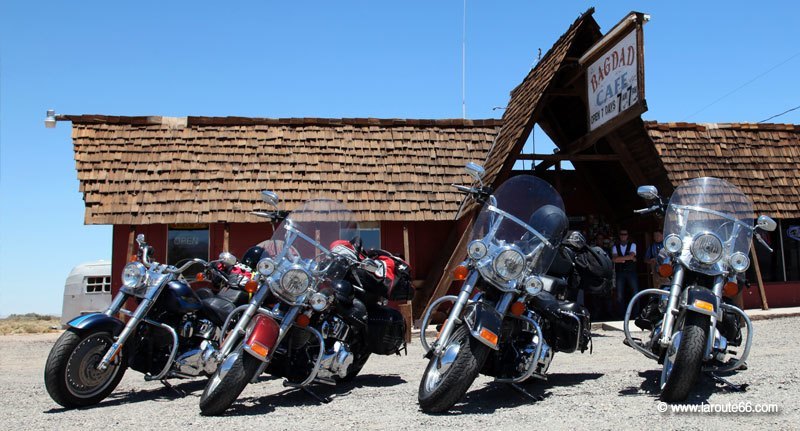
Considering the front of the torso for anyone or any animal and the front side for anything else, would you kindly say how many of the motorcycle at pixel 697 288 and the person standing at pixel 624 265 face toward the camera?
2

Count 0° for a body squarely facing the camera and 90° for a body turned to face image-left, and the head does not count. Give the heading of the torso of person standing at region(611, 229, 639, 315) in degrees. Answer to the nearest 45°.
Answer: approximately 0°

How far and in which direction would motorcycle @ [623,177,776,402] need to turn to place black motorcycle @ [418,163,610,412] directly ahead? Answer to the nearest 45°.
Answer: approximately 45° to its right

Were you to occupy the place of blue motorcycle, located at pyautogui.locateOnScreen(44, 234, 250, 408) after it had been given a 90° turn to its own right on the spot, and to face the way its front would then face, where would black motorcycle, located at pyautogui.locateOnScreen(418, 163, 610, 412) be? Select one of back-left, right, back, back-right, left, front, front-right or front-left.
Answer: back

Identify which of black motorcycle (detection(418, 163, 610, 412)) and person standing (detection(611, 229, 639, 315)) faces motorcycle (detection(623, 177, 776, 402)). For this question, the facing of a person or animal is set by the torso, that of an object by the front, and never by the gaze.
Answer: the person standing

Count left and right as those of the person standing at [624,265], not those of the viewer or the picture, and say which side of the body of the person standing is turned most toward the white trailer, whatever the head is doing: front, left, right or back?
right

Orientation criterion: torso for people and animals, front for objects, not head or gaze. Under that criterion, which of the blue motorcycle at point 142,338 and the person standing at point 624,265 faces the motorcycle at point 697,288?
the person standing

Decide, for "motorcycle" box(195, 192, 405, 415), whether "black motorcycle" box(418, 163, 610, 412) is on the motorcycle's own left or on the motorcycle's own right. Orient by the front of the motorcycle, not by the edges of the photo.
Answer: on the motorcycle's own left

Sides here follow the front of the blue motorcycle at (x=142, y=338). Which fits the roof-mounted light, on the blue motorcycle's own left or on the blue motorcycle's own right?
on the blue motorcycle's own right

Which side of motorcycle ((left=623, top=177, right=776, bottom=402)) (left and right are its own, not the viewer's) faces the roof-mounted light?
right

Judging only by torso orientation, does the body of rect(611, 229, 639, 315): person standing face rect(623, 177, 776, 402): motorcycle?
yes

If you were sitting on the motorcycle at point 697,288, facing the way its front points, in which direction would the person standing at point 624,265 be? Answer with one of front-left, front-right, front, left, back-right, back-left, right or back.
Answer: back
